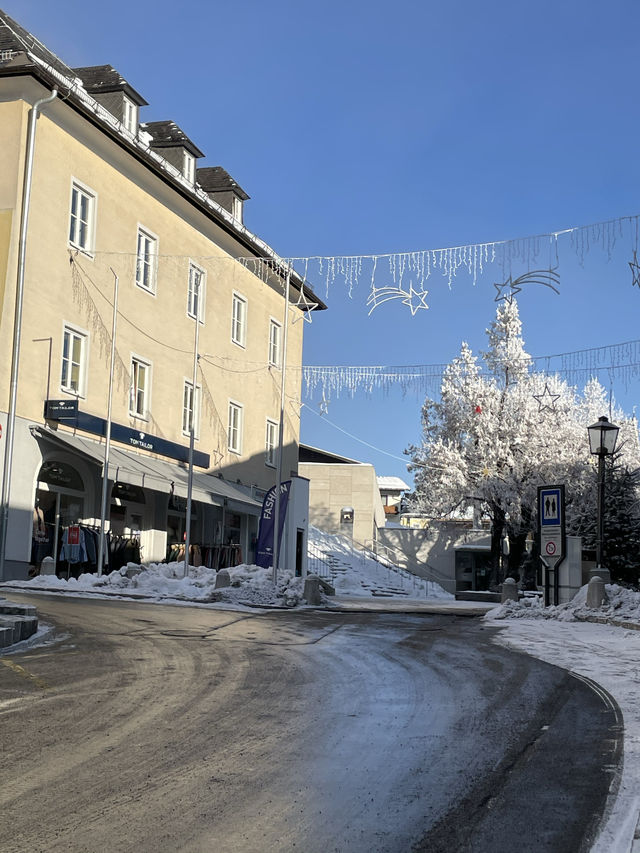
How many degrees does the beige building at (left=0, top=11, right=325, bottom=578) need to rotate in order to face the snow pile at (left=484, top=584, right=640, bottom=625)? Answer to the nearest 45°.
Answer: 0° — it already faces it

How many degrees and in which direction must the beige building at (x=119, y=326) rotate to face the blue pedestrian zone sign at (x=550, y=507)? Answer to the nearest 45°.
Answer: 0° — it already faces it

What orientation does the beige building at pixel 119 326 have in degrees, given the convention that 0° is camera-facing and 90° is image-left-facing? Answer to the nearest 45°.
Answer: approximately 315°

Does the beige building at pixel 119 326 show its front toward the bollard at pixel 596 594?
yes

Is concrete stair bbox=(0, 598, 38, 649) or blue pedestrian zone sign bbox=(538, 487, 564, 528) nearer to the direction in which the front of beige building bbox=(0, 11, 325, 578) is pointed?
the blue pedestrian zone sign

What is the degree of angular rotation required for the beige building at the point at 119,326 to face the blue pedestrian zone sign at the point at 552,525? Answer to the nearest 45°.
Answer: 0° — it already faces it
